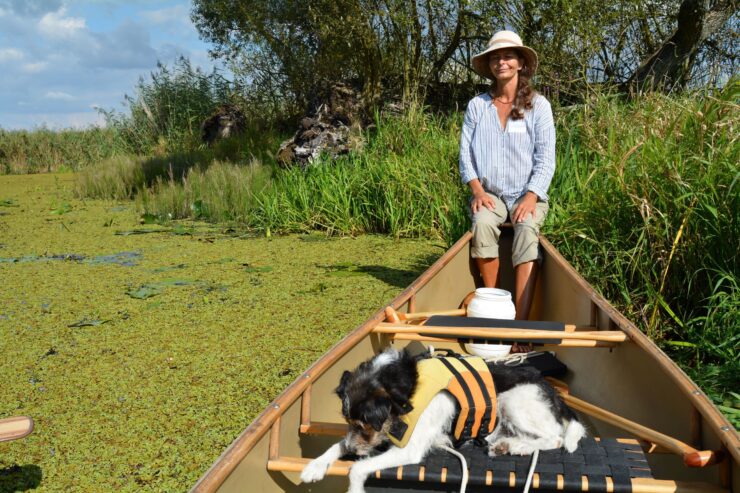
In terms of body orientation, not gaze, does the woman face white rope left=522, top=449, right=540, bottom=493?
yes

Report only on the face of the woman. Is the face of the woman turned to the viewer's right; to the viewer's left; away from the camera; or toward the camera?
toward the camera

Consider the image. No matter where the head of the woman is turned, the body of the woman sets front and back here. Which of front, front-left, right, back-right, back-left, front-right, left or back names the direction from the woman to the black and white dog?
front

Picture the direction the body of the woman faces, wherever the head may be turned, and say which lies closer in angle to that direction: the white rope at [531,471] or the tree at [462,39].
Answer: the white rope

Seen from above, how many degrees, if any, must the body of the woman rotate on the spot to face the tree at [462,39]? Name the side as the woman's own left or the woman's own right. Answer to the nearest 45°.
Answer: approximately 180°

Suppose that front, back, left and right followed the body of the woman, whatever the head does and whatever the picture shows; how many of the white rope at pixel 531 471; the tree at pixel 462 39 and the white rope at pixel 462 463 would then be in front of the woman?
2

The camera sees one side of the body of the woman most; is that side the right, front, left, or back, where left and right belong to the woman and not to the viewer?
front

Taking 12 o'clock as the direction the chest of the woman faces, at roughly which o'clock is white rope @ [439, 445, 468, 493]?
The white rope is roughly at 12 o'clock from the woman.
